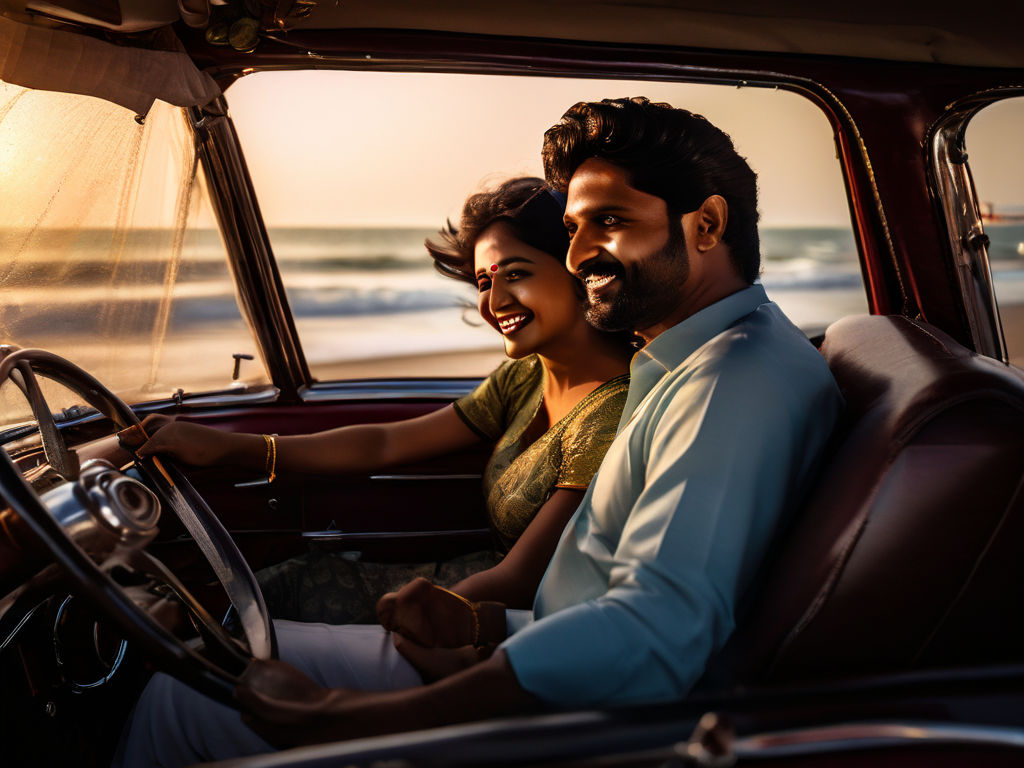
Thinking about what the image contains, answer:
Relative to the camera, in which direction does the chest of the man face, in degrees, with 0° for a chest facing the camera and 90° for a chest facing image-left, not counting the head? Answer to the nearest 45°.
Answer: approximately 90°

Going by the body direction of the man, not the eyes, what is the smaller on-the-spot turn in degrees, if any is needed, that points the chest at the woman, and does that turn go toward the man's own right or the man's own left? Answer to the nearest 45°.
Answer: approximately 90° to the man's own right

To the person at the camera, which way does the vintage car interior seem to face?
facing to the left of the viewer

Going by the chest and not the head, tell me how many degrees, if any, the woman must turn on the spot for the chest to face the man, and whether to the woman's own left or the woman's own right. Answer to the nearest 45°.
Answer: approximately 45° to the woman's own left

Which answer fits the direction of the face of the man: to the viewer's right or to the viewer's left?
to the viewer's left
